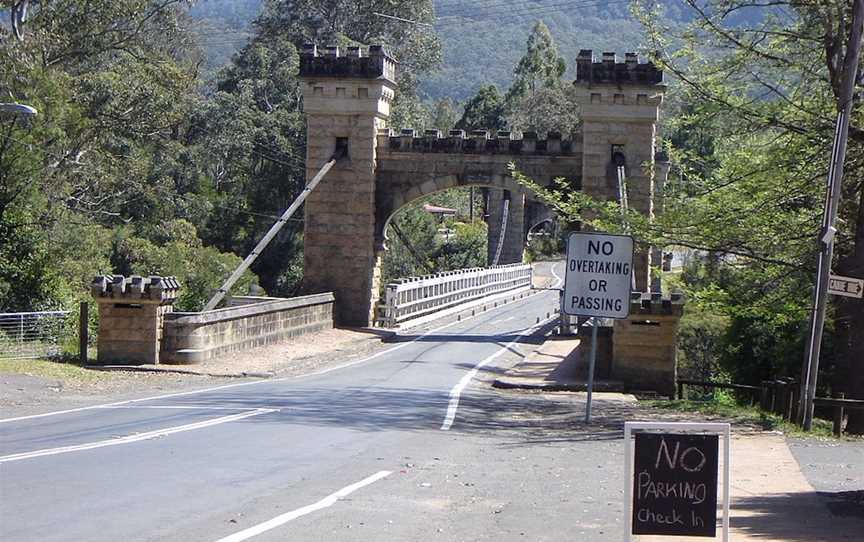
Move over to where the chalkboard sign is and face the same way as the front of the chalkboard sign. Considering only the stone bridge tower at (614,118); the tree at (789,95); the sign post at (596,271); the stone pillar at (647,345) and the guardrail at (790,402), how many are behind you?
5

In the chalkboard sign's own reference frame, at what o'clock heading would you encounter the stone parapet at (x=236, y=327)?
The stone parapet is roughly at 5 o'clock from the chalkboard sign.

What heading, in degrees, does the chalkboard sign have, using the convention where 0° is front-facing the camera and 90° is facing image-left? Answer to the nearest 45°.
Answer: approximately 0°

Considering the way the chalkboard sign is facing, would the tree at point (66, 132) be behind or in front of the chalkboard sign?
behind

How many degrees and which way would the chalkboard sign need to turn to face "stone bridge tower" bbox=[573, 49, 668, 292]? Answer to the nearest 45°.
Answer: approximately 180°

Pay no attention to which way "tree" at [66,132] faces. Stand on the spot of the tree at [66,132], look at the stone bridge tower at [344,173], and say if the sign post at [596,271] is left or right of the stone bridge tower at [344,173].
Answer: right

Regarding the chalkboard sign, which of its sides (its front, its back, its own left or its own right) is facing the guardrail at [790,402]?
back

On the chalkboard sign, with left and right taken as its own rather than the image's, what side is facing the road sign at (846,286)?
back

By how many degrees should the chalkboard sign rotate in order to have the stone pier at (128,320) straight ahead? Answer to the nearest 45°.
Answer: approximately 135° to its right

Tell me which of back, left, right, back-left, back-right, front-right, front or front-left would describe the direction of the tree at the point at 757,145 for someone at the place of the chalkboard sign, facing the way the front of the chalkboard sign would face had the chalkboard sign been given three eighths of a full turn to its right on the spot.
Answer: front-right

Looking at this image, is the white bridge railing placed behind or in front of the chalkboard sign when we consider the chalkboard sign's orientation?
behind

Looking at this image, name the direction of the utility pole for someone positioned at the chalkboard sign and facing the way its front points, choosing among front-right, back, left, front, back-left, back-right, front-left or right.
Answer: back
